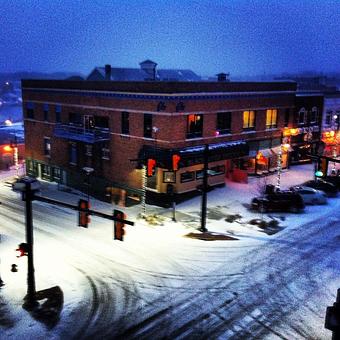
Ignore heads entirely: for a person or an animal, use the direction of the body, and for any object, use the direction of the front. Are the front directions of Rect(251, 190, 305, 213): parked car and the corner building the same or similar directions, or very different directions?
very different directions

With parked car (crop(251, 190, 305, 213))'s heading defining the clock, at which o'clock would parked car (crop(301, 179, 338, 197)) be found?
parked car (crop(301, 179, 338, 197)) is roughly at 4 o'clock from parked car (crop(251, 190, 305, 213)).

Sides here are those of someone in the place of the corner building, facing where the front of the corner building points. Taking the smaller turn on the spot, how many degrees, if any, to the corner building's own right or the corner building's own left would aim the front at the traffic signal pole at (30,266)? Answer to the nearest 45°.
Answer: approximately 45° to the corner building's own right

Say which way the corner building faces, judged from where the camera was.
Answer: facing the viewer and to the right of the viewer

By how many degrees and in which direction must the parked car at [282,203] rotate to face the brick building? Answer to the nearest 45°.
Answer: approximately 90° to its right

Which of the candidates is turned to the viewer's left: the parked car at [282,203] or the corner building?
the parked car

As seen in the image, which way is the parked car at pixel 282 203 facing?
to the viewer's left

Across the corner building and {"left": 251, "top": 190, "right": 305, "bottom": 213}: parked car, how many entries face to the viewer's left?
1

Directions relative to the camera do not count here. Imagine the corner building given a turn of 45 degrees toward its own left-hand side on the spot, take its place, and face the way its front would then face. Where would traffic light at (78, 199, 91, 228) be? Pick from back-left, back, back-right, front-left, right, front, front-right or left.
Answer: right

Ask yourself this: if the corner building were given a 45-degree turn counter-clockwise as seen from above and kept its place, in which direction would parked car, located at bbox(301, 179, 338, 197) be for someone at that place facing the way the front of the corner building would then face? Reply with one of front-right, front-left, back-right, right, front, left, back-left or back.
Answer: front
